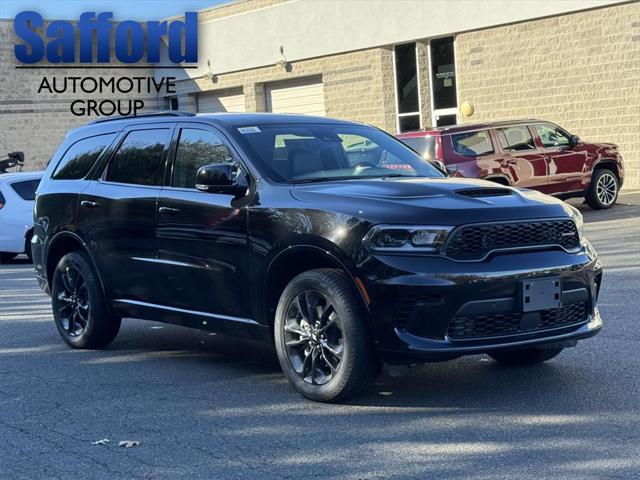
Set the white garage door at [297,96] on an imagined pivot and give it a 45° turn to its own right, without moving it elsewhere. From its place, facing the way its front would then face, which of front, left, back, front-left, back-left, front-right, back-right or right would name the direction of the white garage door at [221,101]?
front-right

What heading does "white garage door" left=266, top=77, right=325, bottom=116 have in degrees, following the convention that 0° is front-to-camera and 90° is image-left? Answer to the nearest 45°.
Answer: approximately 45°

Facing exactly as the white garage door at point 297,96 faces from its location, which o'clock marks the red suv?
The red suv is roughly at 10 o'clock from the white garage door.

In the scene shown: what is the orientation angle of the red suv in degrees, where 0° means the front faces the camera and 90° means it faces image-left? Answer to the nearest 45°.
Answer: approximately 225°

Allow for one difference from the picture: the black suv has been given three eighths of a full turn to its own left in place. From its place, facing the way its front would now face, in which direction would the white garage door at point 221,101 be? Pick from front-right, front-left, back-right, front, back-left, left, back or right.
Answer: front

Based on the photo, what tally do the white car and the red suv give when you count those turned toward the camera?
0

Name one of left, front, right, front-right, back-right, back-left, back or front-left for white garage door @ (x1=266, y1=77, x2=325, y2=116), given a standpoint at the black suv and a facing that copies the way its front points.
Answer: back-left

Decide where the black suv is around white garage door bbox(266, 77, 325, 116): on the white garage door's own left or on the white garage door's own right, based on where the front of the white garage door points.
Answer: on the white garage door's own left

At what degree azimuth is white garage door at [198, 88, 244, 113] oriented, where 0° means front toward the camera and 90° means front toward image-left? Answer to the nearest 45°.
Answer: approximately 45°

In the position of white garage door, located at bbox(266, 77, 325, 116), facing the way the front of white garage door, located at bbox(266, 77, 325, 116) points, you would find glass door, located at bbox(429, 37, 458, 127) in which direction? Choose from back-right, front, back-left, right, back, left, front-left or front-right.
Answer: left
